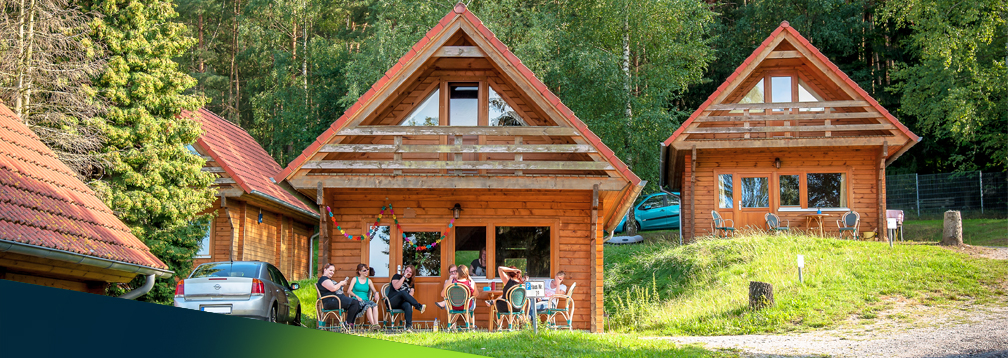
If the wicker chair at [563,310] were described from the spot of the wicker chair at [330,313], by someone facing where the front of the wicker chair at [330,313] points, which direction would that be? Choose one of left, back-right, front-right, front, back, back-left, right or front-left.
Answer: front

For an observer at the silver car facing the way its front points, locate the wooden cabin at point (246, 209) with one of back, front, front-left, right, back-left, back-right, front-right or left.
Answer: front-left

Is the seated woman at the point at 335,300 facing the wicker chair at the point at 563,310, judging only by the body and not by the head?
yes

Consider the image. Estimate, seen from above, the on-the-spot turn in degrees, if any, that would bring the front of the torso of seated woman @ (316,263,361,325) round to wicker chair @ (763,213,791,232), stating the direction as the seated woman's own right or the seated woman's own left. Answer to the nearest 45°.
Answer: approximately 45° to the seated woman's own left

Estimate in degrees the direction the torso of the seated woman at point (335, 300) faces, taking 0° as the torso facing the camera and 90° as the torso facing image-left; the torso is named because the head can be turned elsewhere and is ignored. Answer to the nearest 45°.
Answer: approximately 270°

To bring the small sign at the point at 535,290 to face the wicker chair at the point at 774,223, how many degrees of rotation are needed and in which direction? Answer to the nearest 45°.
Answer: approximately 135° to its left

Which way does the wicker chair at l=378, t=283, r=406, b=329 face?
to the viewer's right

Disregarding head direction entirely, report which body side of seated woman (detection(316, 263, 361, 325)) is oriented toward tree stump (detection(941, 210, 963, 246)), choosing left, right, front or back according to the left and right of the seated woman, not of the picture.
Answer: front

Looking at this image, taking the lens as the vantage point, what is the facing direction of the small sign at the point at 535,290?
facing the viewer

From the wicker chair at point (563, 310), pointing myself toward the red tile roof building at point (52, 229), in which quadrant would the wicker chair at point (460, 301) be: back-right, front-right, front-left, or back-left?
front-right

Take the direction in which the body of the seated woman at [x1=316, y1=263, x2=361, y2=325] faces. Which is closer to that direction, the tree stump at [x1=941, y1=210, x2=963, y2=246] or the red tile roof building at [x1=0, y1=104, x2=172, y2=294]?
the tree stump

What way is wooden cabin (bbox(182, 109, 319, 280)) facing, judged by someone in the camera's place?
facing the viewer and to the left of the viewer

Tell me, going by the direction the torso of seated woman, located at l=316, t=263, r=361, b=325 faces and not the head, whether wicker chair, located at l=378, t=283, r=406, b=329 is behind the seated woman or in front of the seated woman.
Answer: in front

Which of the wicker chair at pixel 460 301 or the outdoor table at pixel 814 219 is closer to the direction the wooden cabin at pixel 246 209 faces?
the wicker chair

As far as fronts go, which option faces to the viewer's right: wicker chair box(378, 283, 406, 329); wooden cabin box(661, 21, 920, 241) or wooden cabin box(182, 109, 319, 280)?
the wicker chair
